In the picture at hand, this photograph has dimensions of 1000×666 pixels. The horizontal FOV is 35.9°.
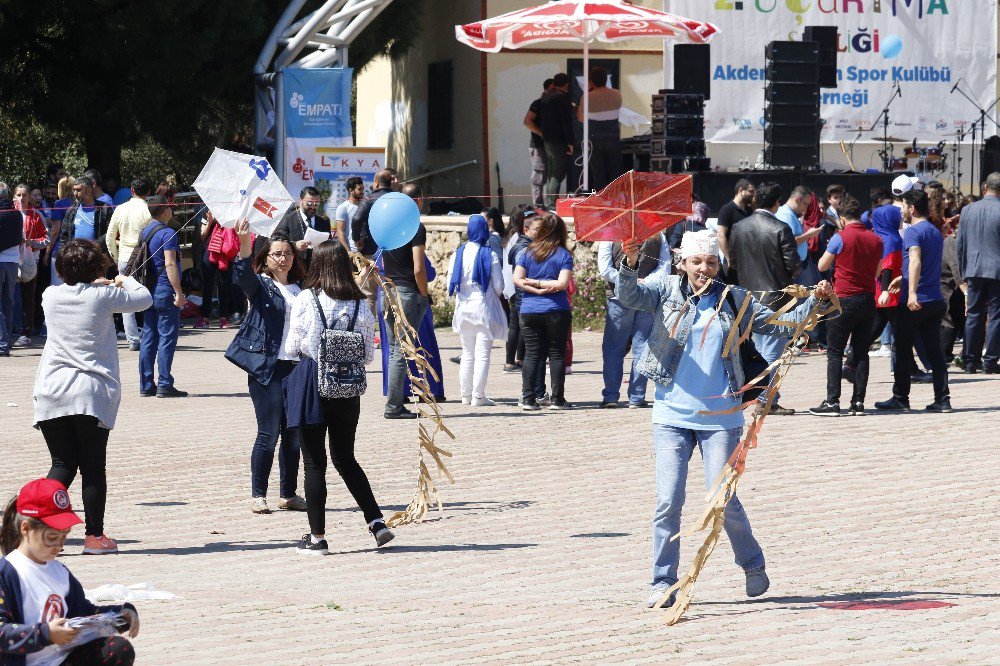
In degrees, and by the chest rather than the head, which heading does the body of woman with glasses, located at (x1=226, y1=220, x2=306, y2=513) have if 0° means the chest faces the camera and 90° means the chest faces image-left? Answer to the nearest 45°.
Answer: approximately 315°

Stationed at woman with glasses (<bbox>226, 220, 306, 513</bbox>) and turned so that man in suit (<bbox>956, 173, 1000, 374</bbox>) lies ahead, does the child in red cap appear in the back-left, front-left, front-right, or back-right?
back-right

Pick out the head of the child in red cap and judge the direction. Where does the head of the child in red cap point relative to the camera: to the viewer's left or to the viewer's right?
to the viewer's right

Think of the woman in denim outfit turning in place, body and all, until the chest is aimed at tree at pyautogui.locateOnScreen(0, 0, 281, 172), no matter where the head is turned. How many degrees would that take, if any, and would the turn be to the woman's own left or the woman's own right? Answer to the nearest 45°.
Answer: approximately 135° to the woman's own right

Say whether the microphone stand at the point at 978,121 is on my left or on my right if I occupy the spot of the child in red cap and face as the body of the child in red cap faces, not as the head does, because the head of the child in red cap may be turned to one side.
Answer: on my left

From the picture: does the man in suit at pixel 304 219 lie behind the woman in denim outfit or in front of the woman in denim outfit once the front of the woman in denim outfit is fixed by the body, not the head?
behind

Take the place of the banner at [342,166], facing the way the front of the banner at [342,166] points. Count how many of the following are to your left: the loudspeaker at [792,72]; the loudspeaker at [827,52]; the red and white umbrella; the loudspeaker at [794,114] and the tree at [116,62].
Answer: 4

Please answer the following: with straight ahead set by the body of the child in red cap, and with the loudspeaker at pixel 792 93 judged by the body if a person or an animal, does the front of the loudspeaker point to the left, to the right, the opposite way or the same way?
to the right
